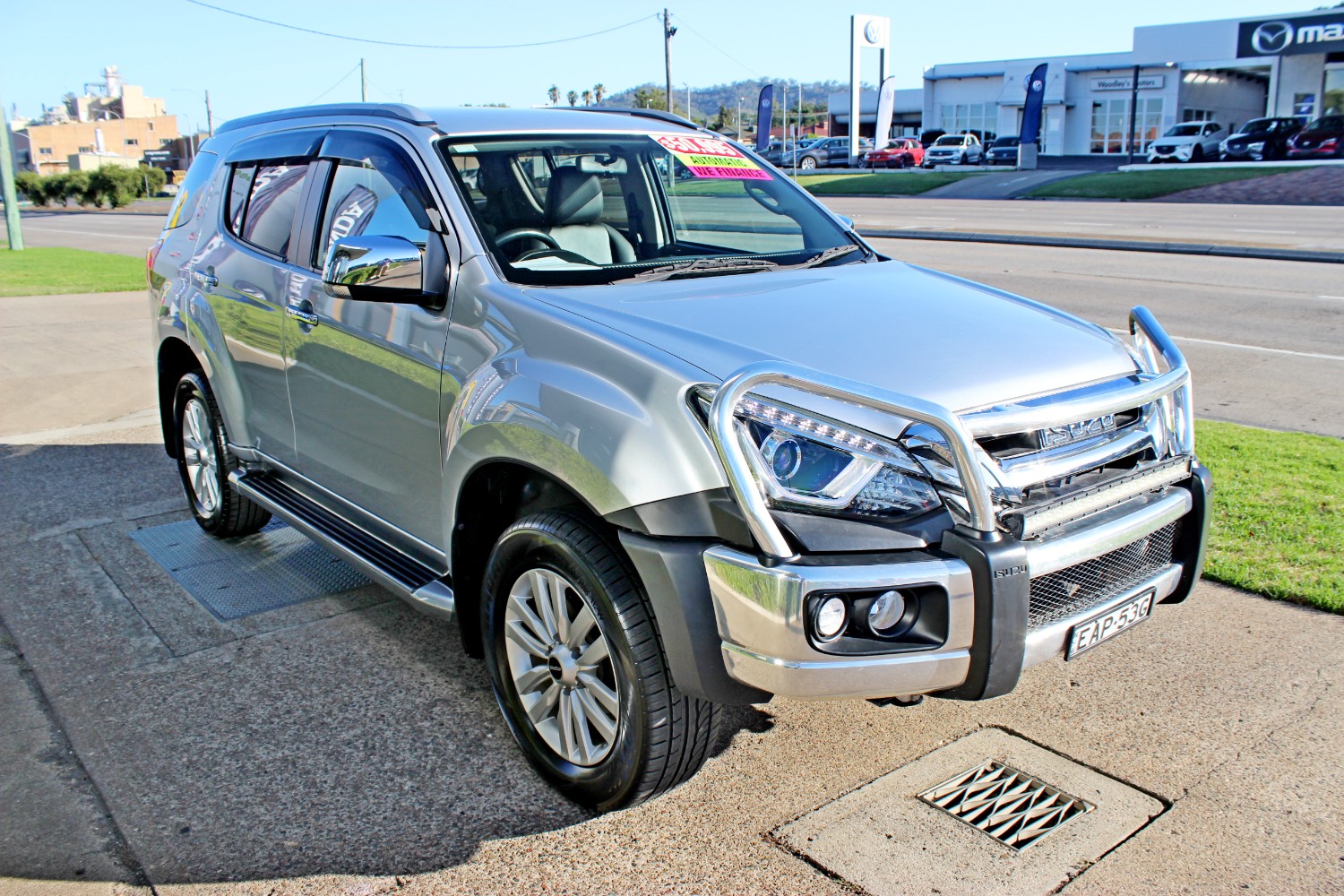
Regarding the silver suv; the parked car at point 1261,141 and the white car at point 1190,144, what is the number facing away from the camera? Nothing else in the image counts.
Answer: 0

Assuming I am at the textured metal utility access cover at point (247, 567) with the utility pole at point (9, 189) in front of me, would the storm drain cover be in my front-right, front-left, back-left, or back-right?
back-right

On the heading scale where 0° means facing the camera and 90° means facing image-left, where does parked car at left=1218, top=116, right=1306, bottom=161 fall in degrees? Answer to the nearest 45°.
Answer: approximately 45°

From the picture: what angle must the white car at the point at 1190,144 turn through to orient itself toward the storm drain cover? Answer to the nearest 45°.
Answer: approximately 45° to its left

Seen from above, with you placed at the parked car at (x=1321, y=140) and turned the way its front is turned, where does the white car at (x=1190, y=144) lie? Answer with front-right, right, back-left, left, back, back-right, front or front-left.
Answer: right

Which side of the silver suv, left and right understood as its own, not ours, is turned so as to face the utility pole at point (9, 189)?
back

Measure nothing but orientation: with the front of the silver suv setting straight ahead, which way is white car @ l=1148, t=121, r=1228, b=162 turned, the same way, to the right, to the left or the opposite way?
to the right

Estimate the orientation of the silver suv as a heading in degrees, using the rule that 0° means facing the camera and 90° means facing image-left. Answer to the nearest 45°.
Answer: approximately 315°

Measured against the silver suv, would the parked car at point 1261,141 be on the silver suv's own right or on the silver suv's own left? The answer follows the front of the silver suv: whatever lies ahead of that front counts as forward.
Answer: on the silver suv's own left

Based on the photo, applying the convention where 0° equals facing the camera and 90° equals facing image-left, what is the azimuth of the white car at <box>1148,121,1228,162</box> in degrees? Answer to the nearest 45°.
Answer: approximately 45°

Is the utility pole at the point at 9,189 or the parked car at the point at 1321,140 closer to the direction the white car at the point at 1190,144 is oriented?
the utility pole

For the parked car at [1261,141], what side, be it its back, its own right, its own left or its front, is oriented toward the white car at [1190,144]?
right
